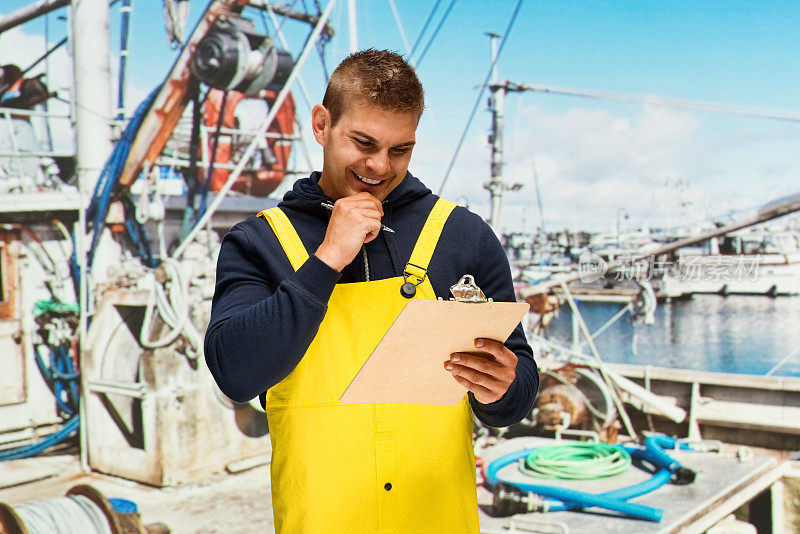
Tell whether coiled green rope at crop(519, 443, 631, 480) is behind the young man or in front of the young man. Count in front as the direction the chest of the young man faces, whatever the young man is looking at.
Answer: behind

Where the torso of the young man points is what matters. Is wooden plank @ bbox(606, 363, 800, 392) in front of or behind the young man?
behind

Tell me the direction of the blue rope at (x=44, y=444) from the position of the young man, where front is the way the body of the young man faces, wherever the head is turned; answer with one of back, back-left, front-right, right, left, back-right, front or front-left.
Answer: back-right

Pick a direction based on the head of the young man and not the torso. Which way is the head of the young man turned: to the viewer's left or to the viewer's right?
to the viewer's right

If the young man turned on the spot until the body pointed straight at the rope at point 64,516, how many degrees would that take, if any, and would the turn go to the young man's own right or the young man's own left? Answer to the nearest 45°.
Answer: approximately 135° to the young man's own right

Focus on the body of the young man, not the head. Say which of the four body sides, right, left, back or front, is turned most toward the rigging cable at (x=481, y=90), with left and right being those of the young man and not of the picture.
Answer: back

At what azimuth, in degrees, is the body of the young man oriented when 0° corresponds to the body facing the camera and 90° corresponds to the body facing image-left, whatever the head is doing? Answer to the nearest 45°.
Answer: approximately 0°

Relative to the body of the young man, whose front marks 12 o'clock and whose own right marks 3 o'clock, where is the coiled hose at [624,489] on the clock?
The coiled hose is roughly at 7 o'clock from the young man.
